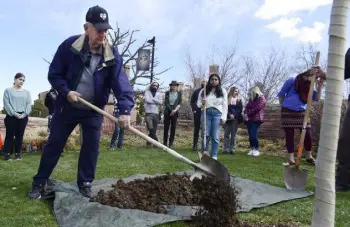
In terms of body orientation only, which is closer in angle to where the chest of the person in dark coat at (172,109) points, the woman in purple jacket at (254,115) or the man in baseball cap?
the man in baseball cap

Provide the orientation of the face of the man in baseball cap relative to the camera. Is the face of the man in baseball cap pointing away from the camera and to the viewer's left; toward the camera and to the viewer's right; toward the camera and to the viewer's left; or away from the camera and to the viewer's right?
toward the camera and to the viewer's right

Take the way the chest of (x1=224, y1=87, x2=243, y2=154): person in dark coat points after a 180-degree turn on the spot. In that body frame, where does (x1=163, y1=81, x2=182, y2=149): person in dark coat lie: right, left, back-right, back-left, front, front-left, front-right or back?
left

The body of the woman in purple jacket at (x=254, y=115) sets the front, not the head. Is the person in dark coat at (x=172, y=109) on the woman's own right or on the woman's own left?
on the woman's own right

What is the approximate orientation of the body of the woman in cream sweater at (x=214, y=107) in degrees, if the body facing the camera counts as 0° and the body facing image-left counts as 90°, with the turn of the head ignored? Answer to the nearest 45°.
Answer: approximately 0°

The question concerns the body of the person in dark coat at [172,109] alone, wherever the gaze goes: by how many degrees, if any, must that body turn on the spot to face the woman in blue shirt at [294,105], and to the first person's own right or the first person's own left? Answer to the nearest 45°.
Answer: approximately 45° to the first person's own left

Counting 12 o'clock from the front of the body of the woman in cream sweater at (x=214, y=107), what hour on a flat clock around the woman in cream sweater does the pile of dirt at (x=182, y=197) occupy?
The pile of dirt is roughly at 12 o'clock from the woman in cream sweater.

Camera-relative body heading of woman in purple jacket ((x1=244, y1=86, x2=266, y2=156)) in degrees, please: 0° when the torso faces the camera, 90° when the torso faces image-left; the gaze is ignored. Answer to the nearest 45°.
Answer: approximately 45°

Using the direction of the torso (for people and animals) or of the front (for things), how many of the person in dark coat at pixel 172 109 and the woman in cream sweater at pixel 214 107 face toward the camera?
2

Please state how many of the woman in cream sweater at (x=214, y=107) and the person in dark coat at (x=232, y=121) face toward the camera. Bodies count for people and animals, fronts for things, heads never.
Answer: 2

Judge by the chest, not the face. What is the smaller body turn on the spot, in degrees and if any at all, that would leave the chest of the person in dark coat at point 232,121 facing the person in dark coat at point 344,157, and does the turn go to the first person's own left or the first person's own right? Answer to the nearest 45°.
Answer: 0° — they already face them

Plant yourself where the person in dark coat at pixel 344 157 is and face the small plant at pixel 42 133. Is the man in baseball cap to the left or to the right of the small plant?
left
